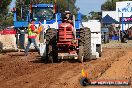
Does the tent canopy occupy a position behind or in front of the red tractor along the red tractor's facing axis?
behind

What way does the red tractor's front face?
toward the camera

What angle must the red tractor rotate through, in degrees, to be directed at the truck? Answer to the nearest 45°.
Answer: approximately 135° to its left
